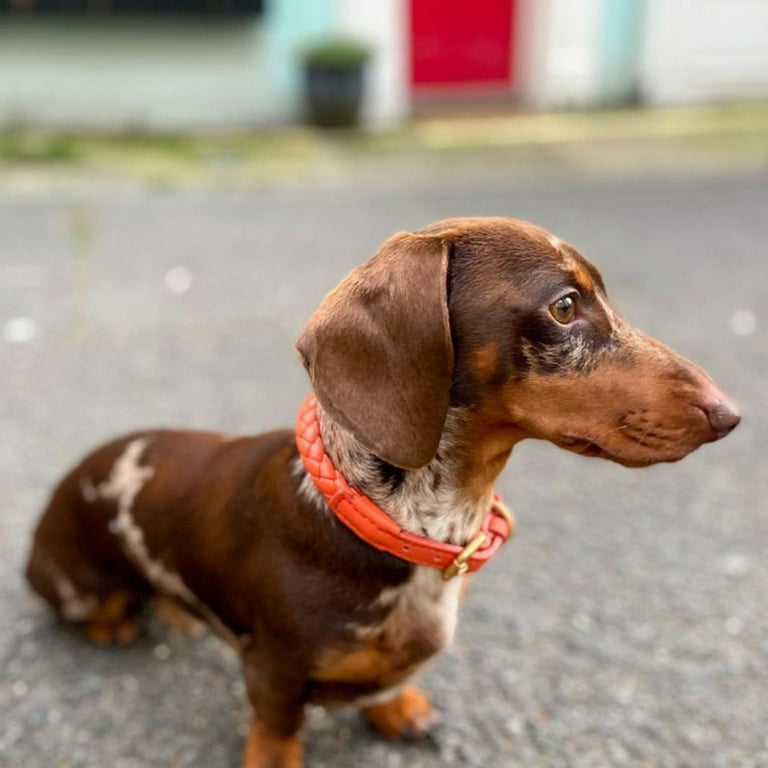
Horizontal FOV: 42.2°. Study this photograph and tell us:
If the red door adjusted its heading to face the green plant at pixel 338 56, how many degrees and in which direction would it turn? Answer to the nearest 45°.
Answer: approximately 45° to its right

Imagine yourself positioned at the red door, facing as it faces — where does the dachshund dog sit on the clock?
The dachshund dog is roughly at 12 o'clock from the red door.

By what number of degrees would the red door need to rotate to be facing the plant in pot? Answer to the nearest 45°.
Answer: approximately 45° to its right

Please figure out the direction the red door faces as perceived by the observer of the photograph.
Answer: facing the viewer

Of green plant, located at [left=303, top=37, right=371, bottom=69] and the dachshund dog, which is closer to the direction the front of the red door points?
the dachshund dog

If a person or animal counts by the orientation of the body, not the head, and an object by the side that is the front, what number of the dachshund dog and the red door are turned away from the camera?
0

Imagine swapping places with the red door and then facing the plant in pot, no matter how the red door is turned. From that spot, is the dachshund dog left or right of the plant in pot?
left

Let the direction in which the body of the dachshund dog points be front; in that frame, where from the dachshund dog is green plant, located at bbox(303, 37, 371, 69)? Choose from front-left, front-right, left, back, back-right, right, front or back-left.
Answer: back-left

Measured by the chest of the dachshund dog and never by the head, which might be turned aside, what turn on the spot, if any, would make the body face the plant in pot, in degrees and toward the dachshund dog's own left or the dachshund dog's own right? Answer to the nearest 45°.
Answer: approximately 135° to the dachshund dog's own left

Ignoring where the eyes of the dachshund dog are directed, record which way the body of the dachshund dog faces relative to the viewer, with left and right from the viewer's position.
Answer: facing the viewer and to the right of the viewer
